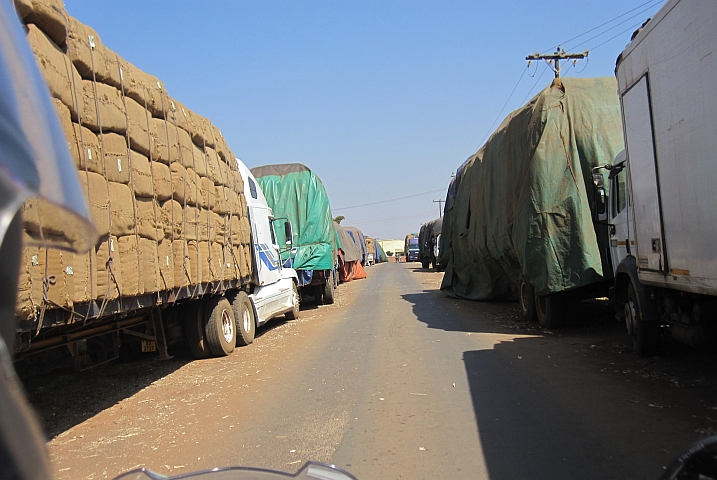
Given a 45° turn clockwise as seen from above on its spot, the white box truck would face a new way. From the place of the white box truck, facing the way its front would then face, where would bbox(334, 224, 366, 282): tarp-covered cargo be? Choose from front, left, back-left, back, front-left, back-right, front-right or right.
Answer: front-left

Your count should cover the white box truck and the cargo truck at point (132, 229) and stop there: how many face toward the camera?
0

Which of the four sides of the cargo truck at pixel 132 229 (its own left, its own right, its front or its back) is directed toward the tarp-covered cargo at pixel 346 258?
front

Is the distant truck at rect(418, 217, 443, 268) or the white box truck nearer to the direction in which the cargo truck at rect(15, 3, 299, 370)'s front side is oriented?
the distant truck

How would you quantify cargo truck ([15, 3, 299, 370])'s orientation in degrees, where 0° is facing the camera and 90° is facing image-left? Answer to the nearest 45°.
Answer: approximately 225°

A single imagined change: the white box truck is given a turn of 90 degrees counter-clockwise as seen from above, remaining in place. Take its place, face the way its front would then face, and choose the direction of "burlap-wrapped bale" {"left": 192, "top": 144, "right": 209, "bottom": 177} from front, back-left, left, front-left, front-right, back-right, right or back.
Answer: front-right

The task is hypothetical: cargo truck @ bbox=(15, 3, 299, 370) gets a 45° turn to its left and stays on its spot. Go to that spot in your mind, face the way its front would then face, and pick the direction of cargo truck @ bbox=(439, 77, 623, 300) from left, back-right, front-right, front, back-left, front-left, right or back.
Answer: right

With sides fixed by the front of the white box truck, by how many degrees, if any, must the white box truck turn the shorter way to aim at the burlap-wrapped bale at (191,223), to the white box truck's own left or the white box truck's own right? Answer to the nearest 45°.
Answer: approximately 45° to the white box truck's own left

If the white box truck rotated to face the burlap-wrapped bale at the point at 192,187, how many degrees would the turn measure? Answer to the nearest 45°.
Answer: approximately 45° to its left

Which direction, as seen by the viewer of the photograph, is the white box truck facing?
facing away from the viewer and to the left of the viewer
